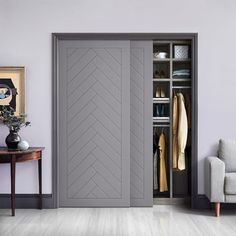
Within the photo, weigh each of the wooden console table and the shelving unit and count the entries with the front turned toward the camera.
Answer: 2

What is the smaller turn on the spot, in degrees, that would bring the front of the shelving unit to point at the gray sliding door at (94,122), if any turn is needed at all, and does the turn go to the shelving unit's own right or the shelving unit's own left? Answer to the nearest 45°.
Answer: approximately 45° to the shelving unit's own right

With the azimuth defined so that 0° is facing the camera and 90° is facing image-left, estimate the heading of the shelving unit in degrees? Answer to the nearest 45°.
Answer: approximately 0°

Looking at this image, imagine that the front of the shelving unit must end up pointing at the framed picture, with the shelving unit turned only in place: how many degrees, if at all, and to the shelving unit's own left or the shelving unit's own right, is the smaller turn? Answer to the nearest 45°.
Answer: approximately 90° to the shelving unit's own right

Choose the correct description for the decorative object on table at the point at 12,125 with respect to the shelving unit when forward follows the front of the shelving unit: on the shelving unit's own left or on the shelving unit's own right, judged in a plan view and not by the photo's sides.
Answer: on the shelving unit's own right

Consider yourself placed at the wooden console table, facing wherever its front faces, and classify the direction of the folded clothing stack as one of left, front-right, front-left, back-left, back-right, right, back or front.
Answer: left

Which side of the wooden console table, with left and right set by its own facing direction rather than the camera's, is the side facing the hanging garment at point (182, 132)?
left

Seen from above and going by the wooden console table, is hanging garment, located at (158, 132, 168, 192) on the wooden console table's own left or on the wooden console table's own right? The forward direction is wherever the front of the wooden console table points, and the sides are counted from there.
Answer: on the wooden console table's own left

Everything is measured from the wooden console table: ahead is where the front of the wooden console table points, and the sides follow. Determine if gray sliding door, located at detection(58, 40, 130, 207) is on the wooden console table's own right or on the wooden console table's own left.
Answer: on the wooden console table's own left

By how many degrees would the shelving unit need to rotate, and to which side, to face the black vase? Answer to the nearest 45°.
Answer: approximately 45° to its right
